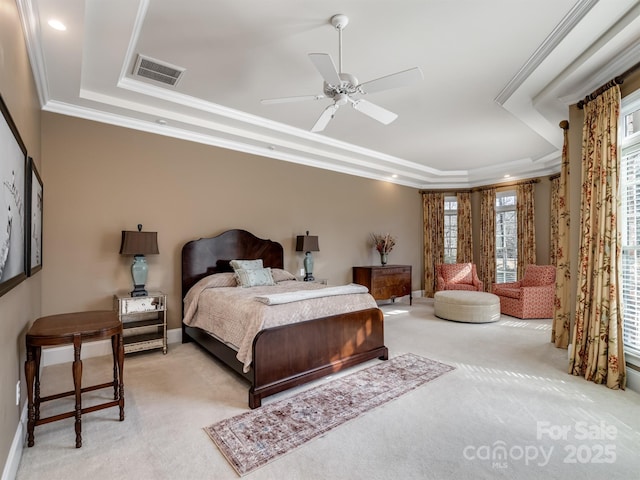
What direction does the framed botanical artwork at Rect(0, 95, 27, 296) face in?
to the viewer's right

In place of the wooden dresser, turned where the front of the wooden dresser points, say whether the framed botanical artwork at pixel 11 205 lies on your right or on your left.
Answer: on your right

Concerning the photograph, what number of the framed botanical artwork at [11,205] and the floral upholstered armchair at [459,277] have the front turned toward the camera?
1

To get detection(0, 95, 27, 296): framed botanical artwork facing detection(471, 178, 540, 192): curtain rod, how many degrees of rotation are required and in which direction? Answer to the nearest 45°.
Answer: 0° — it already faces it

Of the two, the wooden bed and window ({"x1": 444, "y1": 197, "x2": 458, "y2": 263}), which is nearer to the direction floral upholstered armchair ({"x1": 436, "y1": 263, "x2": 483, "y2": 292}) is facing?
the wooden bed

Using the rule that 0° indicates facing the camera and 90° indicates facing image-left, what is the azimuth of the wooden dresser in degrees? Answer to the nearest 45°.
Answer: approximately 315°

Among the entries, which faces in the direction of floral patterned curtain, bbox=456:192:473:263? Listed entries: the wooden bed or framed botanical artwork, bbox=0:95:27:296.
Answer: the framed botanical artwork

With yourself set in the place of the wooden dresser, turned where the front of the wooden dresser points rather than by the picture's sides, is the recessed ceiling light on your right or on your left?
on your right

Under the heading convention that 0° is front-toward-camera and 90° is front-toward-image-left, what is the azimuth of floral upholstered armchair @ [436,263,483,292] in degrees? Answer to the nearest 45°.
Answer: approximately 0°

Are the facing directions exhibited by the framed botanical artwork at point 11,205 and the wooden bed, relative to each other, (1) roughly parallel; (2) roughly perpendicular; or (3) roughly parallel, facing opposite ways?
roughly perpendicular

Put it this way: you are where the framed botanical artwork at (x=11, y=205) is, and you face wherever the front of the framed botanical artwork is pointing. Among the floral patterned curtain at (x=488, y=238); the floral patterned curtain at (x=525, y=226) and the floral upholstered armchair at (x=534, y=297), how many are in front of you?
3

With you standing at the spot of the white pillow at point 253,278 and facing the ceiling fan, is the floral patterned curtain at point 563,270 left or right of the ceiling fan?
left

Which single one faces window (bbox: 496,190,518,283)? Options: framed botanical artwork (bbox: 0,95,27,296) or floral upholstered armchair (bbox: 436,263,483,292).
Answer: the framed botanical artwork

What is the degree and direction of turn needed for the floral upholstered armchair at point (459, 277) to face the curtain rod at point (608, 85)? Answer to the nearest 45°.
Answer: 0° — it already faces it

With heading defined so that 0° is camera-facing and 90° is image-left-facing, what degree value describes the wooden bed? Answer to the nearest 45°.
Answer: approximately 315°
